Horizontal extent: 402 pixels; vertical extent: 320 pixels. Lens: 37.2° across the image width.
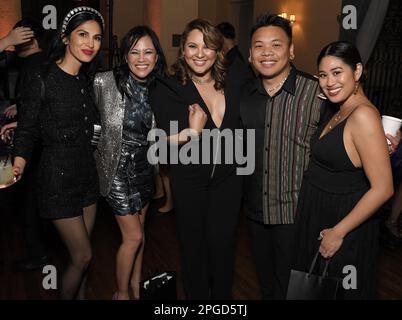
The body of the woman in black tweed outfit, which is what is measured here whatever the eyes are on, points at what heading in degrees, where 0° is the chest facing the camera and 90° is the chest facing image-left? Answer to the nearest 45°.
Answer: approximately 315°

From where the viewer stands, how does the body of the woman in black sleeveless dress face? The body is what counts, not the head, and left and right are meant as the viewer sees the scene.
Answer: facing the viewer and to the left of the viewer

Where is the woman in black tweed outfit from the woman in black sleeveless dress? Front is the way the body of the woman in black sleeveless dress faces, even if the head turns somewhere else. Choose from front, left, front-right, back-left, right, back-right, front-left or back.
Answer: front-right

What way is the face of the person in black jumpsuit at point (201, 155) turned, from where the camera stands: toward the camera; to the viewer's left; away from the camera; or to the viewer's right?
toward the camera

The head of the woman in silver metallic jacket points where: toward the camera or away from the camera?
toward the camera
